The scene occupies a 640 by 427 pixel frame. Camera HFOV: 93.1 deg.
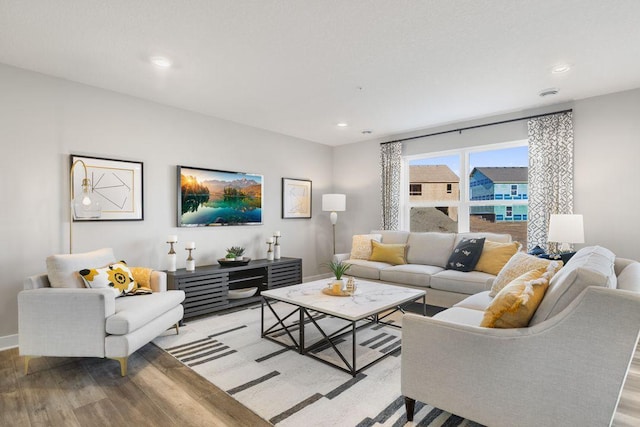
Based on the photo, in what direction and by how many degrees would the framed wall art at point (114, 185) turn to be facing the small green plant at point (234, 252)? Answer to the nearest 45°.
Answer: approximately 45° to its left

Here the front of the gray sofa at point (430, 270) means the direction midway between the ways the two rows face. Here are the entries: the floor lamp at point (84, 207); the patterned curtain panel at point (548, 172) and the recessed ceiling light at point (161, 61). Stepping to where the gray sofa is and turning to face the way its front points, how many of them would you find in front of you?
2

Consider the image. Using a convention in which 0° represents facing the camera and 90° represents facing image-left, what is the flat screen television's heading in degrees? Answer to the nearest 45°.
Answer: approximately 315°

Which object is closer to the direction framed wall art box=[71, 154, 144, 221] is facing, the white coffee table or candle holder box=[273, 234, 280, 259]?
the white coffee table

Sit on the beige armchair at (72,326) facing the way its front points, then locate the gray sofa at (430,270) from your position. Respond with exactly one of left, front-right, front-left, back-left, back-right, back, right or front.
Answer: front-left

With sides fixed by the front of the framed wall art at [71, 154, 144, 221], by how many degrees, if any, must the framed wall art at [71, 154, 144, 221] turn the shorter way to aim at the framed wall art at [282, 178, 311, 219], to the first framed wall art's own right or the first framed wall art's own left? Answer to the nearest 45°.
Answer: approximately 45° to the first framed wall art's own left

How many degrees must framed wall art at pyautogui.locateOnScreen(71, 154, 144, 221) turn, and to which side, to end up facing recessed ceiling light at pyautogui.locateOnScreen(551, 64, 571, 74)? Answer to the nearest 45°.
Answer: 0° — it already faces it

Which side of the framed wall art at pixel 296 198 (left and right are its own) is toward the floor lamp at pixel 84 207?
right

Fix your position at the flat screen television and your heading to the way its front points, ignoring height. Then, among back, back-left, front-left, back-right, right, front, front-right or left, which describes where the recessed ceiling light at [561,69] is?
front

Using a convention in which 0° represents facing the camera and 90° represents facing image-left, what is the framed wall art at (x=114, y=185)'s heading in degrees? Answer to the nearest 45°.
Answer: approximately 315°

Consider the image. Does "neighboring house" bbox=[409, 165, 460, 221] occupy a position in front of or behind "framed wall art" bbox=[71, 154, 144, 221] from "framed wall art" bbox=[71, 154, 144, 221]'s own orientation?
in front

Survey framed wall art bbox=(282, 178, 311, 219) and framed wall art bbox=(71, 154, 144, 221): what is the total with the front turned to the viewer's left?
0

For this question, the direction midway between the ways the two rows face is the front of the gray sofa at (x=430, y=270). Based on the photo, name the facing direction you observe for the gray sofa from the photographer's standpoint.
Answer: facing the viewer and to the left of the viewer

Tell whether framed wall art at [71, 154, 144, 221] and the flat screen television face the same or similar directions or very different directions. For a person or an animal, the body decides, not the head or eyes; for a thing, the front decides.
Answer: same or similar directions

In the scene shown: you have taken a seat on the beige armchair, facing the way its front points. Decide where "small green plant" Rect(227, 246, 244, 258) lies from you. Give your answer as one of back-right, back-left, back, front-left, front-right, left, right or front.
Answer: left

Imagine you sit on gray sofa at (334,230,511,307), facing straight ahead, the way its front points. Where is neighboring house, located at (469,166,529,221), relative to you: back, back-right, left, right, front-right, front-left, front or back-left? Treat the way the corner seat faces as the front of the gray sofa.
back
